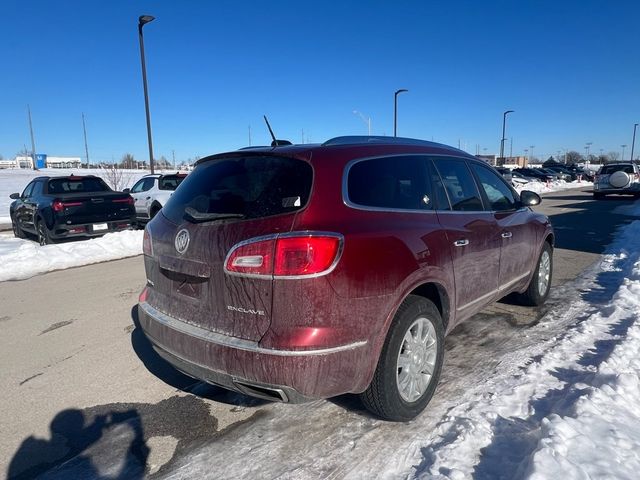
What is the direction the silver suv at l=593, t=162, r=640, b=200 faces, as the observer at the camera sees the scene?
facing away from the viewer

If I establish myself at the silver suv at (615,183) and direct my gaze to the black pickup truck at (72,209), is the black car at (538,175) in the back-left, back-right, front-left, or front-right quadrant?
back-right

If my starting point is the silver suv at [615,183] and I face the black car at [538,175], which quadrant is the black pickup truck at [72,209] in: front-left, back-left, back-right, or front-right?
back-left

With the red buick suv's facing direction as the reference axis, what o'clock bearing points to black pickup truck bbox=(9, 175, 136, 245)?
The black pickup truck is roughly at 9 o'clock from the red buick suv.

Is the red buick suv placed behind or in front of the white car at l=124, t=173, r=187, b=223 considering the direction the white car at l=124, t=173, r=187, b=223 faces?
behind

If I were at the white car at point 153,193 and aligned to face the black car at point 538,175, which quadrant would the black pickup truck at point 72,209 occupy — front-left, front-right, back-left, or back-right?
back-right

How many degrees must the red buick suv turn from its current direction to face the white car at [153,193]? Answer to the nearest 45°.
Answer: approximately 90° to its left

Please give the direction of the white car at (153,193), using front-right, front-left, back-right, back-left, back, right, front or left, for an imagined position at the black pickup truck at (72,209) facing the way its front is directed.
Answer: right

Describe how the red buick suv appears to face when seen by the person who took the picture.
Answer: facing away from the viewer and to the right of the viewer

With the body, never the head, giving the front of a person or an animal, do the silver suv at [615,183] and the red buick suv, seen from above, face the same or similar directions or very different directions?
same or similar directions

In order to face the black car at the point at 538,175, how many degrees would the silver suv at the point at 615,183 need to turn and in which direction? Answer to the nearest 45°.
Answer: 0° — it already faces it

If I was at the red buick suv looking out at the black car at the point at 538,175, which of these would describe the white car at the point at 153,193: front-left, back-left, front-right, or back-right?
front-left

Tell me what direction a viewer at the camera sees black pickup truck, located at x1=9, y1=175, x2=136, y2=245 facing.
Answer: facing away from the viewer and to the left of the viewer
